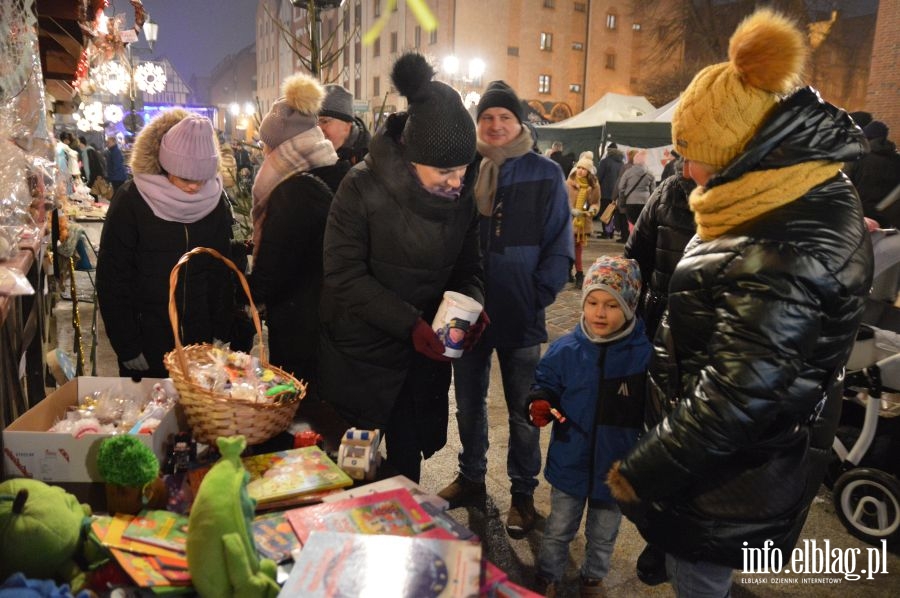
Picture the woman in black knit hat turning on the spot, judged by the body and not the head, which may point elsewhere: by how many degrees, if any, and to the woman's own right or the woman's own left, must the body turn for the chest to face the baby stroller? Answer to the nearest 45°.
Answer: approximately 45° to the woman's own left

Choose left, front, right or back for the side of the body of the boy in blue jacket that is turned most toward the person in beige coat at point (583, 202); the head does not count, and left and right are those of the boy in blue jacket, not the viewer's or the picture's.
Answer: back

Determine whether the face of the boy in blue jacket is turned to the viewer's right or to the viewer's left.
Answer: to the viewer's left

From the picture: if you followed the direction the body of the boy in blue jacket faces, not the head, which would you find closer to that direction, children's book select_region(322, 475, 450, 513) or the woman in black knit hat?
the children's book

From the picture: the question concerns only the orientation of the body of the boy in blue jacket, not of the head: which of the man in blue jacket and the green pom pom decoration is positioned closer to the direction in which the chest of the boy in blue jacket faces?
the green pom pom decoration

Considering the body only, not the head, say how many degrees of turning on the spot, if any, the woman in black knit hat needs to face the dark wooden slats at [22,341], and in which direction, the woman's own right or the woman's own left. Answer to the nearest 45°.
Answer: approximately 135° to the woman's own right

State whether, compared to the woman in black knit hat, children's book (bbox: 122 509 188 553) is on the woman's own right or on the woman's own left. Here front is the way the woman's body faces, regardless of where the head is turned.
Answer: on the woman's own right

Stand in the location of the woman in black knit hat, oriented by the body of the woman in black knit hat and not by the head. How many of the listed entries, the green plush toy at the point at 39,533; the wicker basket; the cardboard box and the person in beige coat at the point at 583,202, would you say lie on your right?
3

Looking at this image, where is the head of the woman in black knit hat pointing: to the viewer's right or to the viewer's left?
to the viewer's right

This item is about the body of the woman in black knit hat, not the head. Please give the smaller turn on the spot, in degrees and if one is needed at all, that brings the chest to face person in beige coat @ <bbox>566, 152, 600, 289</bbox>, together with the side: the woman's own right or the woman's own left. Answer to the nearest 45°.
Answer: approximately 135° to the woman's own left
